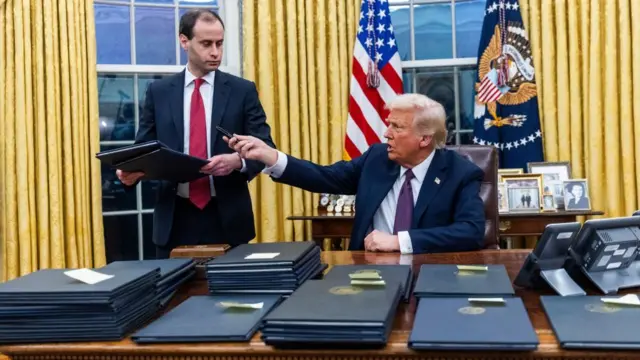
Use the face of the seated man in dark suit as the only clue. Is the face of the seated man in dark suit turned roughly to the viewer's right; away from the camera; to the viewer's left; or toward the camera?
to the viewer's left

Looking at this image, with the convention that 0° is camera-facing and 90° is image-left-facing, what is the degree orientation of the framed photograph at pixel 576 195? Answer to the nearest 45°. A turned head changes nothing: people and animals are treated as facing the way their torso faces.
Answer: approximately 0°

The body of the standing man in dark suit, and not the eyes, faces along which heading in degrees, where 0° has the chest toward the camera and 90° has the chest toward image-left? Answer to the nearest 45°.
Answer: approximately 0°

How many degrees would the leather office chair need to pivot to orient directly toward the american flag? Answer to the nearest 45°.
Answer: approximately 90° to its right

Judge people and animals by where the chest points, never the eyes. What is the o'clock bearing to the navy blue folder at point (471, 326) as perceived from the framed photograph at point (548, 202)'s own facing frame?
The navy blue folder is roughly at 12 o'clock from the framed photograph.

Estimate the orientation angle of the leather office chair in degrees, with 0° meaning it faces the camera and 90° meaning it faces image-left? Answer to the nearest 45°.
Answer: approximately 45°
